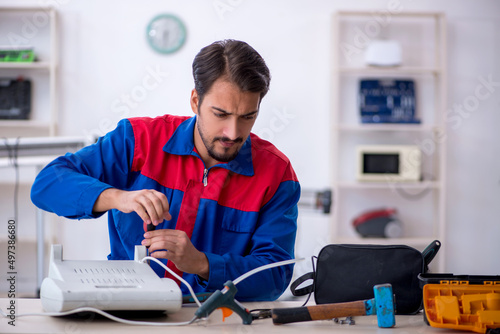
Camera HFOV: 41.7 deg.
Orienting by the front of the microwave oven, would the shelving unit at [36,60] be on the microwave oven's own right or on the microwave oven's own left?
on the microwave oven's own right

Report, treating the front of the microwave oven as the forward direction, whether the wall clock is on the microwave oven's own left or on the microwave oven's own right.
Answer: on the microwave oven's own right

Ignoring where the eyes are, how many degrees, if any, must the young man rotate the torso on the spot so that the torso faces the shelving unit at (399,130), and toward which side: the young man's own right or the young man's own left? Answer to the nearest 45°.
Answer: approximately 135° to the young man's own left

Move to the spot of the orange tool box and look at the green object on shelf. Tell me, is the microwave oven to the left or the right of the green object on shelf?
right
